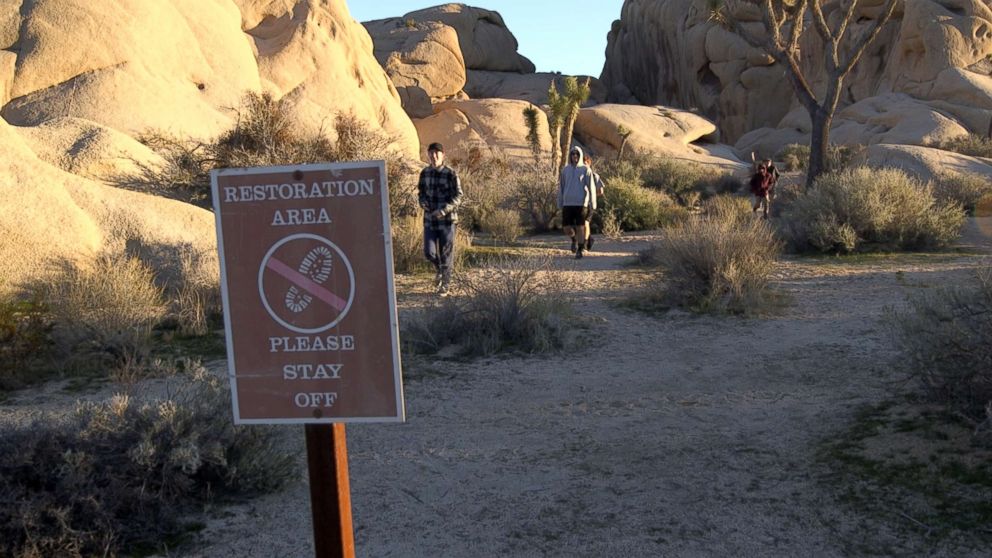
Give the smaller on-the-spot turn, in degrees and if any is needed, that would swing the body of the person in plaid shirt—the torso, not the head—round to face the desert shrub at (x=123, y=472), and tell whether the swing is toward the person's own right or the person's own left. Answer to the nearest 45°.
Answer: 0° — they already face it

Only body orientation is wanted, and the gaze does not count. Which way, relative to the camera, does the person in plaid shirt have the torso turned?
toward the camera

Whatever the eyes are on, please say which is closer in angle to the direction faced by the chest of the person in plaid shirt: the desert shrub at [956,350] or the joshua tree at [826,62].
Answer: the desert shrub

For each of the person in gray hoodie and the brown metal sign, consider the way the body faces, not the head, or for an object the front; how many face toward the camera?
2

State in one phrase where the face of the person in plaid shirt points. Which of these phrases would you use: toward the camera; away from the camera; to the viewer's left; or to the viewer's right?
toward the camera

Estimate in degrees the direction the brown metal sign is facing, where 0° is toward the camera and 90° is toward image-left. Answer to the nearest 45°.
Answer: approximately 0°

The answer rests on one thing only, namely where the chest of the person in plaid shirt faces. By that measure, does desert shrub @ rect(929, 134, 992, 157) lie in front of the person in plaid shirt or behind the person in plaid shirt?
behind

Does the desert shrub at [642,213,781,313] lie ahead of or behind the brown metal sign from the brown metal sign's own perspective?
behind

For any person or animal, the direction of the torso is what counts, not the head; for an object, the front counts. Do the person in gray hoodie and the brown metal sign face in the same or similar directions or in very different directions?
same or similar directions

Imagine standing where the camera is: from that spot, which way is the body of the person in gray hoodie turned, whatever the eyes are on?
toward the camera

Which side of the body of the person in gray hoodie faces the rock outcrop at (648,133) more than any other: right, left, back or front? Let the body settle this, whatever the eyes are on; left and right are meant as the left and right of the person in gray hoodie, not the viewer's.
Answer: back

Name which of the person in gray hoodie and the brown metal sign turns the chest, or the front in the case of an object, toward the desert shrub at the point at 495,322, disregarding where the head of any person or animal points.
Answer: the person in gray hoodie

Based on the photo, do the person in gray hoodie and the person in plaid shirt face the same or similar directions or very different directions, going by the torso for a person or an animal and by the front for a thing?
same or similar directions
